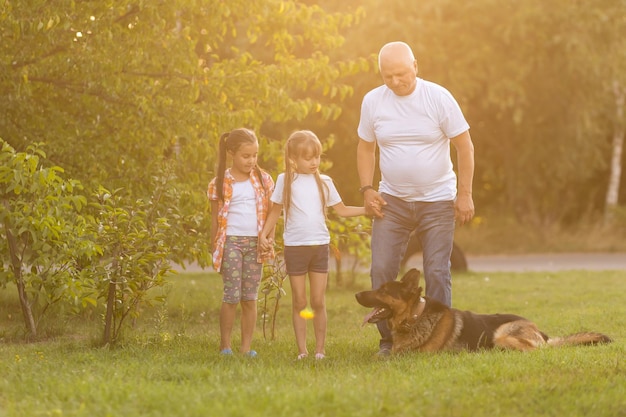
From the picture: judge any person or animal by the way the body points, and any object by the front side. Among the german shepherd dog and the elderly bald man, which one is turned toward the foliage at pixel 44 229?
the german shepherd dog

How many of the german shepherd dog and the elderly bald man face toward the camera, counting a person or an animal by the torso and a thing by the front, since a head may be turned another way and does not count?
1

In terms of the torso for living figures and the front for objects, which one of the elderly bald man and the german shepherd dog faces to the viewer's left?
the german shepherd dog

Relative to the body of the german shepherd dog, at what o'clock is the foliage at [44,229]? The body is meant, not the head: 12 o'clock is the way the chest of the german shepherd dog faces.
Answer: The foliage is roughly at 12 o'clock from the german shepherd dog.

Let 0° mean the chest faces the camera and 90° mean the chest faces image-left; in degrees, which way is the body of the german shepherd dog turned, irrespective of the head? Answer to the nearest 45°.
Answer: approximately 90°

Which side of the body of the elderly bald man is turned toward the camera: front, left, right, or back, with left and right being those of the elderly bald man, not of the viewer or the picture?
front

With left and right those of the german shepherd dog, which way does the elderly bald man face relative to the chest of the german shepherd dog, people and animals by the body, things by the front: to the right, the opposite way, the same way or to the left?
to the left

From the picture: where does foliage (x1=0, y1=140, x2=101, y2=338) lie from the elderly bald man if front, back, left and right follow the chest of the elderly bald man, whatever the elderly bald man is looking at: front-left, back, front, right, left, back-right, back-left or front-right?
right
